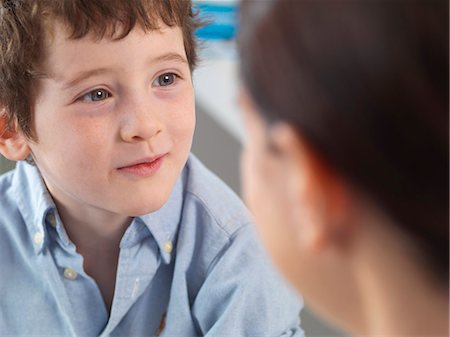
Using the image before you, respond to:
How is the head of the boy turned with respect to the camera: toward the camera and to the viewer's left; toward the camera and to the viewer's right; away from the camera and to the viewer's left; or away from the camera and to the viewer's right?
toward the camera and to the viewer's right

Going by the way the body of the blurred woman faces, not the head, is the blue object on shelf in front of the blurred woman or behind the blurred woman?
in front

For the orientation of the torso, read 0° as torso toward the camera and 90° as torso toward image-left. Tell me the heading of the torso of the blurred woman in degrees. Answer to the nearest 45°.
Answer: approximately 135°

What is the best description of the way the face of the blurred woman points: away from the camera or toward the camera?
away from the camera

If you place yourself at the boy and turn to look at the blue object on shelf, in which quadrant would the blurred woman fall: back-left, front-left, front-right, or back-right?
back-right
